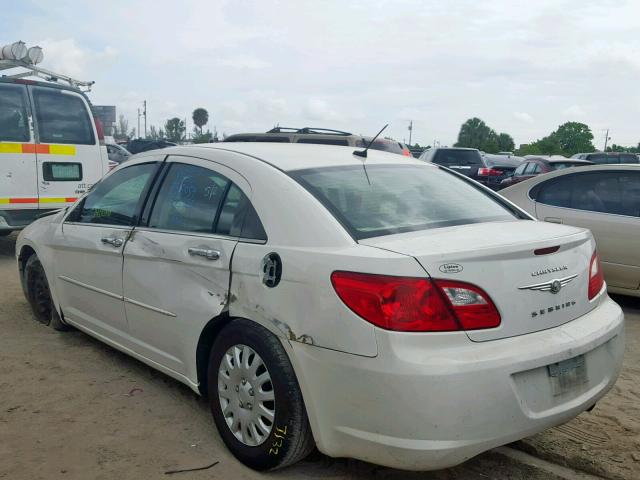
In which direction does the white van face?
away from the camera

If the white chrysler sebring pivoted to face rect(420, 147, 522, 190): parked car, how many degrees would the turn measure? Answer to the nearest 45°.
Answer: approximately 45° to its right

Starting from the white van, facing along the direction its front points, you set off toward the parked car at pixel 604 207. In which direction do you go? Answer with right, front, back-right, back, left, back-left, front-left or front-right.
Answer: back-right

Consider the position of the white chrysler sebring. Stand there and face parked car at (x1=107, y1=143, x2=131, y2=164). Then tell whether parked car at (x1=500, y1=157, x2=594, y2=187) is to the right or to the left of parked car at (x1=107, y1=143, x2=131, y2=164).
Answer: right

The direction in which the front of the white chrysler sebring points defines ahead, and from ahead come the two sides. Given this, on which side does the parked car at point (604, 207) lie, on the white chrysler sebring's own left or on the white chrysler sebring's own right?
on the white chrysler sebring's own right

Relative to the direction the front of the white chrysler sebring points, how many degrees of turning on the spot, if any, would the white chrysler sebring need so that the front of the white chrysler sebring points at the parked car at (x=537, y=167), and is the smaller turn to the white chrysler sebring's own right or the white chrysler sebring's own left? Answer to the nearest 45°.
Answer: approximately 45° to the white chrysler sebring's own right

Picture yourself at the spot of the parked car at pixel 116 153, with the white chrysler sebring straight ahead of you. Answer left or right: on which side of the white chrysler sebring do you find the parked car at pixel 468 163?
left

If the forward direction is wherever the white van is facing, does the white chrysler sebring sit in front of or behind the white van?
behind

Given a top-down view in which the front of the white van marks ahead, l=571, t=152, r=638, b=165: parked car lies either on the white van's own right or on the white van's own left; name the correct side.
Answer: on the white van's own right

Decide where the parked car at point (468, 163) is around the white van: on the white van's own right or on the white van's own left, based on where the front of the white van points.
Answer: on the white van's own right

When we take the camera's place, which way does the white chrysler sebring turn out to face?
facing away from the viewer and to the left of the viewer

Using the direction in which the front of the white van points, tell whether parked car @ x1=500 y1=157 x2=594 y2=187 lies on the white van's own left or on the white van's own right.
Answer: on the white van's own right
